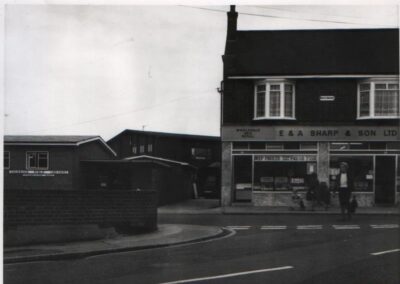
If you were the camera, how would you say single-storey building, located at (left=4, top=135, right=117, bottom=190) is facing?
facing the viewer

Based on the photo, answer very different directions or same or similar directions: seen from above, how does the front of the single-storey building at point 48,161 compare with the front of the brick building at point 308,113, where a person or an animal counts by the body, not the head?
same or similar directions

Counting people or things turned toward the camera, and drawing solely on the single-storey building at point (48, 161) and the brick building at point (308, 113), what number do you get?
2

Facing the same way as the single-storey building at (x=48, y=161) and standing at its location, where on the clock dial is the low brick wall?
The low brick wall is roughly at 12 o'clock from the single-storey building.

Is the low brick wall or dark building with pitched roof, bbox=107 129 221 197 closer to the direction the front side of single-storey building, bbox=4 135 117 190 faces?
the low brick wall

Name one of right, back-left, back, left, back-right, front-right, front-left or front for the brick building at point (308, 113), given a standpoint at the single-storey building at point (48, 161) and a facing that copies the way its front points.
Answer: front-left

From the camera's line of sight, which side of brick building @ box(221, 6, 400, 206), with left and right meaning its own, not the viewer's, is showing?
front
